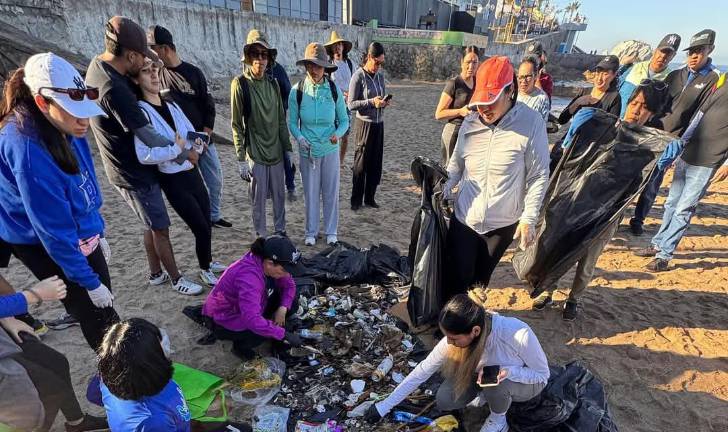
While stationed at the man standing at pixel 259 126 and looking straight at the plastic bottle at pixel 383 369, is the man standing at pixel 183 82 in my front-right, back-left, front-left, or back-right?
back-right

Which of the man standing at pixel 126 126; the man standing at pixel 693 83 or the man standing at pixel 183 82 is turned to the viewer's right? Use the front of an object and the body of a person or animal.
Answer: the man standing at pixel 126 126

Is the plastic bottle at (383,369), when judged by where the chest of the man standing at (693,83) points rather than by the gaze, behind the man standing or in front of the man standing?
in front

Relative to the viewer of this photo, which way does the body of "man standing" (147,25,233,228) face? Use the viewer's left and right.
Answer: facing the viewer and to the left of the viewer

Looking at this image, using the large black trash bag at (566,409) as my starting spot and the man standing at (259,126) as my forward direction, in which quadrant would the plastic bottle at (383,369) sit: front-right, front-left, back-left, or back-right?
front-left

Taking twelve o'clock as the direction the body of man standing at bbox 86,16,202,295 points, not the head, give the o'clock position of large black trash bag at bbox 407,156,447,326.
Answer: The large black trash bag is roughly at 1 o'clock from the man standing.

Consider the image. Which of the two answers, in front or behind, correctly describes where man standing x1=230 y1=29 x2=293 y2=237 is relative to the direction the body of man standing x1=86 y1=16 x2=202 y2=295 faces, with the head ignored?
in front

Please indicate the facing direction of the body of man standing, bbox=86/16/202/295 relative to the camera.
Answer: to the viewer's right

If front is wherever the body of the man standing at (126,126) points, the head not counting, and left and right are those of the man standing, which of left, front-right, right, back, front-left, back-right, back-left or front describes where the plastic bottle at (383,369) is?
front-right

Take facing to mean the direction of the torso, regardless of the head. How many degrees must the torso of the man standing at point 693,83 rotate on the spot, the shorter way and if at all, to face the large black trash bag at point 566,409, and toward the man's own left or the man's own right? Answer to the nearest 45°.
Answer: approximately 45° to the man's own left

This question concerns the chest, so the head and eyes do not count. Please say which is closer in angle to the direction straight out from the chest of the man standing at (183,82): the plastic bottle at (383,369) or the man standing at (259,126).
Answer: the plastic bottle

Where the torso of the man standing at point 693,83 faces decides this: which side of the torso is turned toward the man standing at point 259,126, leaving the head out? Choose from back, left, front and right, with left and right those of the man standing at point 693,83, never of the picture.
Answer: front

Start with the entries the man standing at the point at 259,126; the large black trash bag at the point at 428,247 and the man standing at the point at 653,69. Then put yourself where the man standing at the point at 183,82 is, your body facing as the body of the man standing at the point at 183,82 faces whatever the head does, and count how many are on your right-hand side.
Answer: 0

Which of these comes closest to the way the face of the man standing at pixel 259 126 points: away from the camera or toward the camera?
toward the camera
